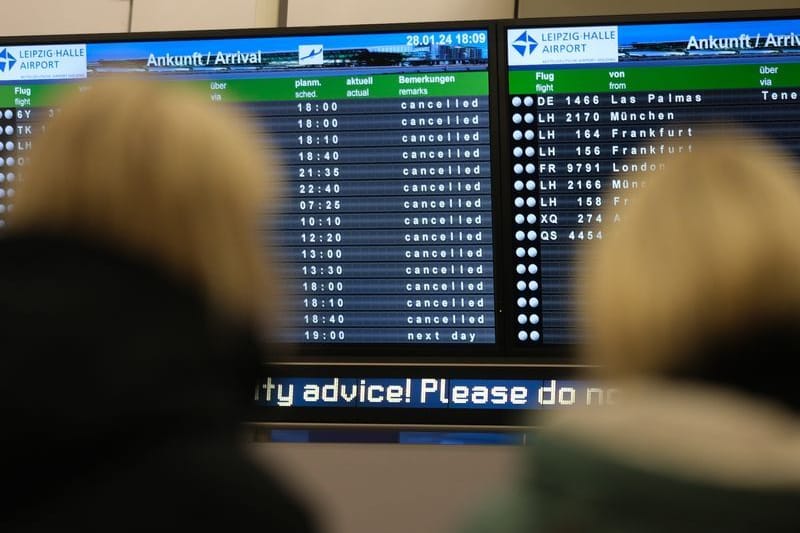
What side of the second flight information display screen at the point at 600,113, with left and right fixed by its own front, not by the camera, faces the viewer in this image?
front

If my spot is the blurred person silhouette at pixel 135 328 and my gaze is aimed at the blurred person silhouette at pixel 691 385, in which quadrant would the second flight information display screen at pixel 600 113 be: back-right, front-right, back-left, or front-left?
front-left

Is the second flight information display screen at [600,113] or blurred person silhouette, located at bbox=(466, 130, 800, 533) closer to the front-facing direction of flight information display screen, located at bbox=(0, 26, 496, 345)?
the blurred person silhouette

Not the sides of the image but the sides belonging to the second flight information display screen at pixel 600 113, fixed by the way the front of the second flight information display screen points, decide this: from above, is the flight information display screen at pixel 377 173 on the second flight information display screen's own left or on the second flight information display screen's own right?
on the second flight information display screen's own right

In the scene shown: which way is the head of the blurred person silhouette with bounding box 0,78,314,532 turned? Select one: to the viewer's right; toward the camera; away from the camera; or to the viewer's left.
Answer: away from the camera

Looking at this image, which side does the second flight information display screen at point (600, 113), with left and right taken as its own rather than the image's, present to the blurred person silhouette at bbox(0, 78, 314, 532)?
front

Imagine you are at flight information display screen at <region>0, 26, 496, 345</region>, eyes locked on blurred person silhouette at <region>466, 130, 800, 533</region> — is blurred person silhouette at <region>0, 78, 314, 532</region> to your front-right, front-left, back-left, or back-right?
front-right

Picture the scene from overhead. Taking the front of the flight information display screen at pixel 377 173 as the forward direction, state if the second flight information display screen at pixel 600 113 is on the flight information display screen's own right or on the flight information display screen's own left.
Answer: on the flight information display screen's own left

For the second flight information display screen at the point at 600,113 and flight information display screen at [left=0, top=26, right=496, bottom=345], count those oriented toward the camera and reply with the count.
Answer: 2

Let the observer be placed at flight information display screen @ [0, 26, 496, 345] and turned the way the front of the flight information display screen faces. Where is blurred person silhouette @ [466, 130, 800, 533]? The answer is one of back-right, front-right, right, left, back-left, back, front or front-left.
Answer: front

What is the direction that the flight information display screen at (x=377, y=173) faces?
toward the camera
